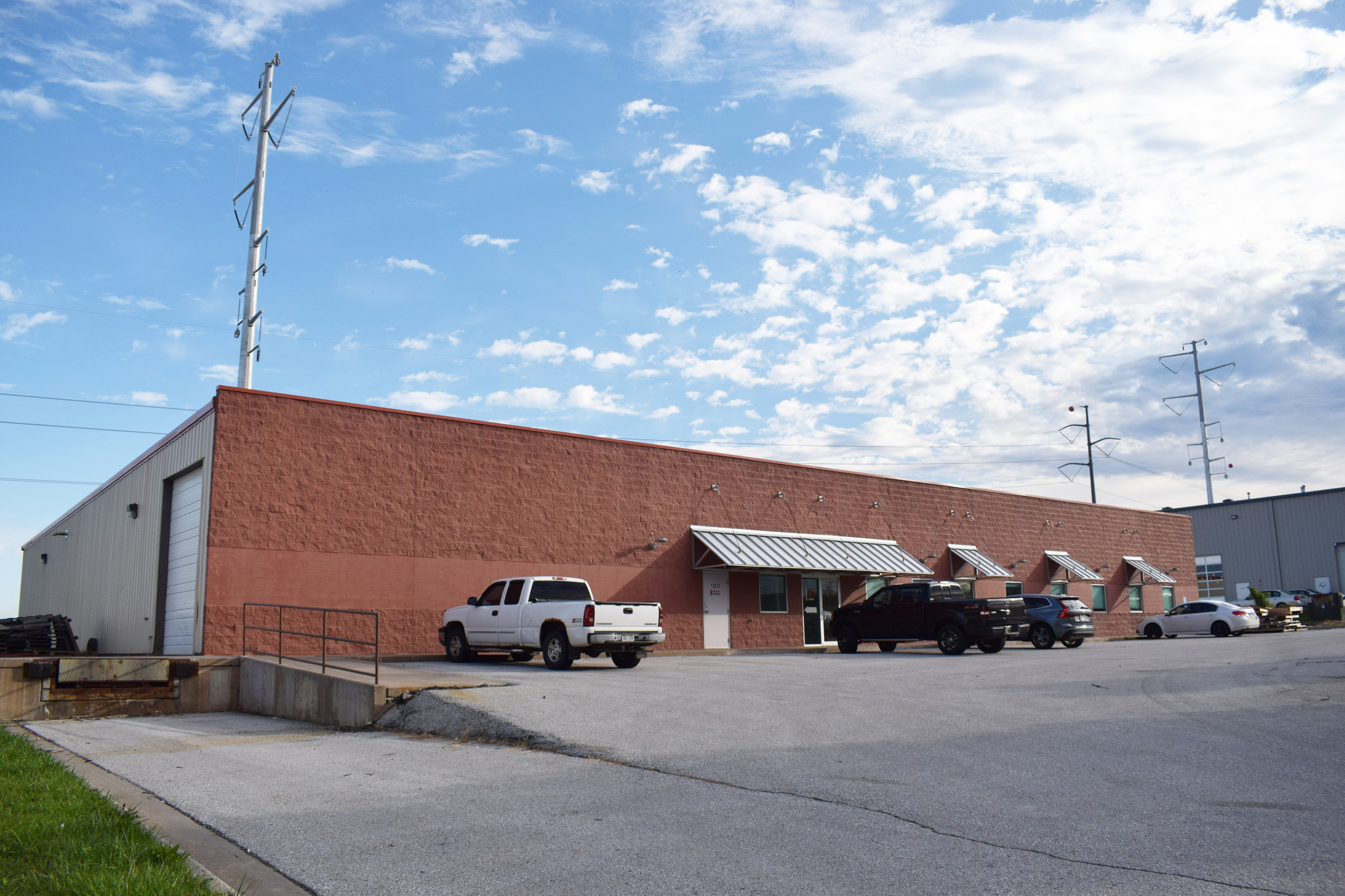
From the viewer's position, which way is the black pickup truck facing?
facing away from the viewer and to the left of the viewer

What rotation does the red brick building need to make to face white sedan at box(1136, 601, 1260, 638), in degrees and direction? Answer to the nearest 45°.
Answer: approximately 90° to its left

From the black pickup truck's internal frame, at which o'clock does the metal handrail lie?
The metal handrail is roughly at 9 o'clock from the black pickup truck.

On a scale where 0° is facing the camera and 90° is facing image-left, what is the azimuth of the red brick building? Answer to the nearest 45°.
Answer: approximately 315°

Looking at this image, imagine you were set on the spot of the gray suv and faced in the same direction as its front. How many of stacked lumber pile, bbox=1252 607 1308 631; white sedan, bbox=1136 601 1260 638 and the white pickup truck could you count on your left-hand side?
1

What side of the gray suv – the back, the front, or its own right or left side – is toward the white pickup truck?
left

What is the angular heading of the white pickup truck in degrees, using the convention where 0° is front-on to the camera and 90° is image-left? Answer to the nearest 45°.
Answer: approximately 135°

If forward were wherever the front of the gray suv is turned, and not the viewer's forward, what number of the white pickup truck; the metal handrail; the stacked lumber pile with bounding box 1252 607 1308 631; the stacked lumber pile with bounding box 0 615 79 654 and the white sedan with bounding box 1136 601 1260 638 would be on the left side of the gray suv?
3

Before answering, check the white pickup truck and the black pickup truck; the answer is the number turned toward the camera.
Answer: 0

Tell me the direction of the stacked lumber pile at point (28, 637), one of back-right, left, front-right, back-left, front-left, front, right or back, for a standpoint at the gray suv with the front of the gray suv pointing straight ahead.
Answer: left

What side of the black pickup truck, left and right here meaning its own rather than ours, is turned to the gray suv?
right

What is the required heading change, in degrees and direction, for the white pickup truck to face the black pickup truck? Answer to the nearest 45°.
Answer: approximately 90° to its right

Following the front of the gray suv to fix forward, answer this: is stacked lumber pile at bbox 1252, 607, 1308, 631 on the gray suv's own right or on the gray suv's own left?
on the gray suv's own right

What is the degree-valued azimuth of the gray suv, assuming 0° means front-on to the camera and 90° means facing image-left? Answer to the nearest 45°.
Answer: approximately 135°
